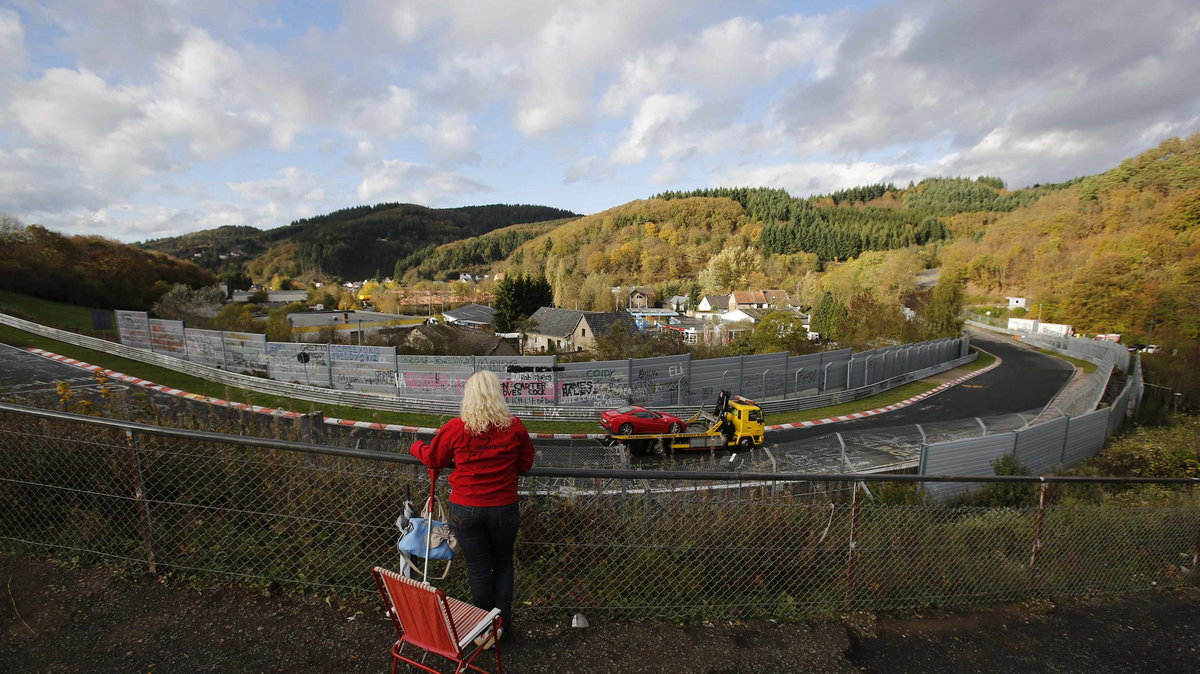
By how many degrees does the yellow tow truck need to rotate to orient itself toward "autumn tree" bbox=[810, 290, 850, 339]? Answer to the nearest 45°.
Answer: approximately 90° to its left

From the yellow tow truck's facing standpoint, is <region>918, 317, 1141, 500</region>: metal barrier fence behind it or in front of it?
in front

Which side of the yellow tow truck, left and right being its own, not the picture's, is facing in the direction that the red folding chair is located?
right

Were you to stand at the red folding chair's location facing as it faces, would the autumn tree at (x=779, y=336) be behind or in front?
in front

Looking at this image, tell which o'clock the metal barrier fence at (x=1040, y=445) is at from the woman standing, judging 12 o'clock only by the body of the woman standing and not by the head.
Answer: The metal barrier fence is roughly at 2 o'clock from the woman standing.

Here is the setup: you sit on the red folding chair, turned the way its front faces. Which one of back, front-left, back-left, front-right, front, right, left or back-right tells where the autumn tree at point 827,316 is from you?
front

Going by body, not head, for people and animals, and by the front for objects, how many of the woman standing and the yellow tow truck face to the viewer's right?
1

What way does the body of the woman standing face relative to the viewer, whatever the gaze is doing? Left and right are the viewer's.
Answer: facing away from the viewer

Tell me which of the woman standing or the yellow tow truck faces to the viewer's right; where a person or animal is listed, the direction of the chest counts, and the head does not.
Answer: the yellow tow truck

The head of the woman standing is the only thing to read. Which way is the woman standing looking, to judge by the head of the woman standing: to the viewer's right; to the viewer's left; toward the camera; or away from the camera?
away from the camera

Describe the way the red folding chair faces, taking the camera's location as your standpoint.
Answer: facing away from the viewer and to the right of the viewer

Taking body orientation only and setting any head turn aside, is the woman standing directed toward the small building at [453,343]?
yes

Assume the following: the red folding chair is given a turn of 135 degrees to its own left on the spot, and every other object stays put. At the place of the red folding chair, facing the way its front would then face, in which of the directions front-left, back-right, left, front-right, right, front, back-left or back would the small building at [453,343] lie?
right

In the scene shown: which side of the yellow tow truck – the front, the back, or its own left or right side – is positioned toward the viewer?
right

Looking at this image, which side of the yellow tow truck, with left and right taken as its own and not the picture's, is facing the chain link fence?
right

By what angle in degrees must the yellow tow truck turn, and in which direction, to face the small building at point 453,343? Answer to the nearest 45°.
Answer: approximately 135° to its left

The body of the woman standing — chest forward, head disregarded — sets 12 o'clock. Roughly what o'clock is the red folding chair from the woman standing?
The red folding chair is roughly at 7 o'clock from the woman standing.
